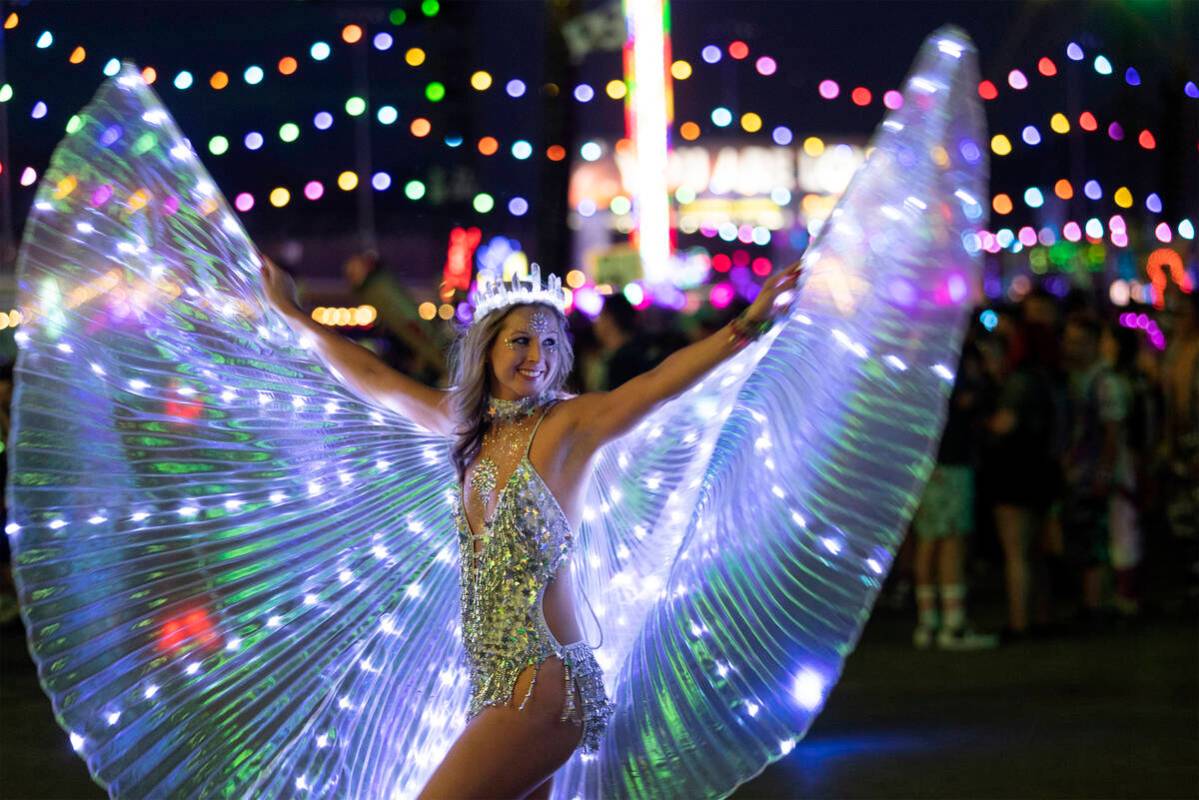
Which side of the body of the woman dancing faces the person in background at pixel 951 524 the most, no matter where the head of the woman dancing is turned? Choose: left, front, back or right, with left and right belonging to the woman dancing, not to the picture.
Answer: back

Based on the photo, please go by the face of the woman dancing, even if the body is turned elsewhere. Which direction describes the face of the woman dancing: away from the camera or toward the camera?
toward the camera

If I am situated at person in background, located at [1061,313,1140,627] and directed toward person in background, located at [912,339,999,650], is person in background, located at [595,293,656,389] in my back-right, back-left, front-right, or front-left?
front-right

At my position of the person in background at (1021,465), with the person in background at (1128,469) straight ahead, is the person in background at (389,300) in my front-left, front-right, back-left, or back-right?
back-left

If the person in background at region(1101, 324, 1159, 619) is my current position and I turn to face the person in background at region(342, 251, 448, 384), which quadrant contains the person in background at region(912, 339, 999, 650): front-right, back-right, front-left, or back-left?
front-left

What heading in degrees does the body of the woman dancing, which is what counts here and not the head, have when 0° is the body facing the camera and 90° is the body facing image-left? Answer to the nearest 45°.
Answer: approximately 45°

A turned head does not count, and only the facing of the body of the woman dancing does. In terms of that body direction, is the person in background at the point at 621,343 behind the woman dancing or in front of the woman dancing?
behind

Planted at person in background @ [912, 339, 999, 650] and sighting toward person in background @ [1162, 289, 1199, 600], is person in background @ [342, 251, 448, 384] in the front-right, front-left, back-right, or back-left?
back-left

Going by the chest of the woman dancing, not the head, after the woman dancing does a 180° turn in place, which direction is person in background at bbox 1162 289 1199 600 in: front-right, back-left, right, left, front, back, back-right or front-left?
front

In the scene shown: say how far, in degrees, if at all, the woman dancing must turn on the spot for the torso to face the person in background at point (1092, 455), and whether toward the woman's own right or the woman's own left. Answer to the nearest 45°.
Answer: approximately 180°
